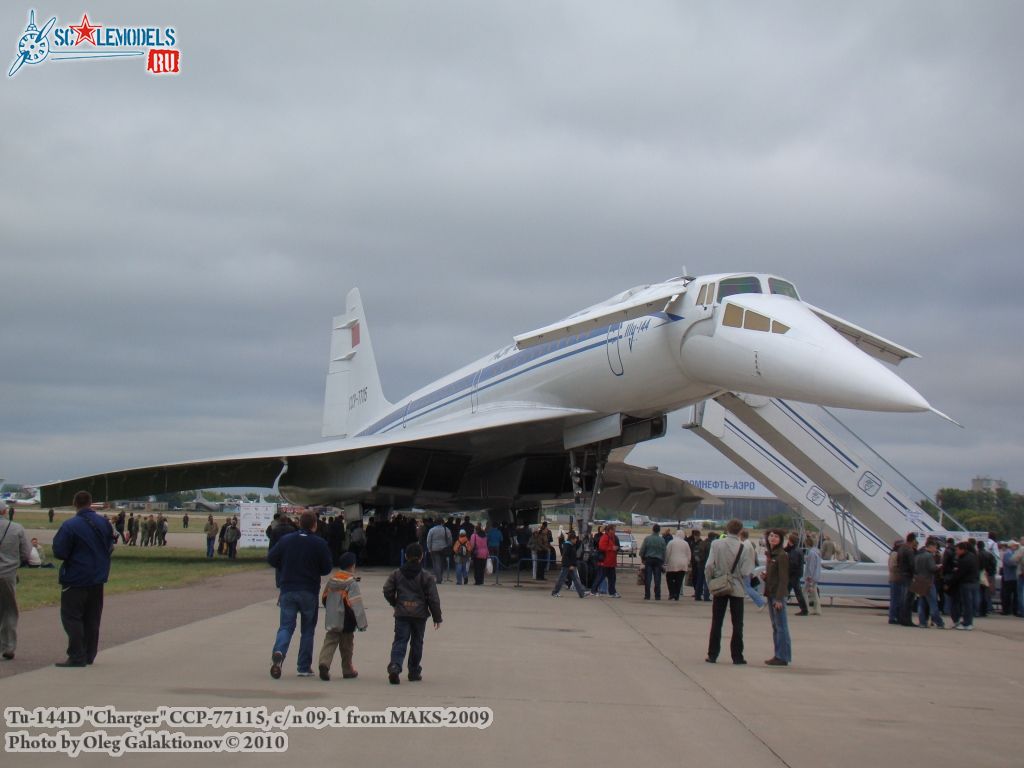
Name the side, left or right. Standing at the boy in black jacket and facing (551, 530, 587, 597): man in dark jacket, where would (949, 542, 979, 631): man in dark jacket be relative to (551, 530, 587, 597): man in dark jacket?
right

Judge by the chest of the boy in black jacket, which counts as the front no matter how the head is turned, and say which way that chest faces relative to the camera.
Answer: away from the camera

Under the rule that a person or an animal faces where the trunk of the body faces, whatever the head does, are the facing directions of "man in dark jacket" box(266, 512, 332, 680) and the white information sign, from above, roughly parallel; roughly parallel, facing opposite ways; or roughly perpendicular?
roughly parallel, facing opposite ways

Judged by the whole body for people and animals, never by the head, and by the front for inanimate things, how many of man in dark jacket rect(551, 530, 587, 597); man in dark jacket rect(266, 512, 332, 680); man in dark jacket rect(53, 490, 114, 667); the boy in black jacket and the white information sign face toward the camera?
1

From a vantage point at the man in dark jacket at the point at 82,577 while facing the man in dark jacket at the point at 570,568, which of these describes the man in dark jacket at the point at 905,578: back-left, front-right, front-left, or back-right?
front-right

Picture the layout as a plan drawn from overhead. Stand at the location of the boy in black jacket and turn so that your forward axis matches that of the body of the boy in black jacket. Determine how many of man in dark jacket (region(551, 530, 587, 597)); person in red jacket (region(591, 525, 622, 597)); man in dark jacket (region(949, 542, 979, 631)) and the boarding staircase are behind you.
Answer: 0

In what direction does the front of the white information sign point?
toward the camera

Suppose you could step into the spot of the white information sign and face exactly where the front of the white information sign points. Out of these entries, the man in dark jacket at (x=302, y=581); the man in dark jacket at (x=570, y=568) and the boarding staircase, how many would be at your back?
0

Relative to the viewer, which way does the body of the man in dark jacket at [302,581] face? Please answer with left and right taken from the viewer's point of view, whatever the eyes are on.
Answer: facing away from the viewer

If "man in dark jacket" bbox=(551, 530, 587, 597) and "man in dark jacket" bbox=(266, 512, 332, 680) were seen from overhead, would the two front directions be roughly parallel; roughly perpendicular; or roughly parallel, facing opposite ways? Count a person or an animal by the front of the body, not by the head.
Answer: roughly perpendicular

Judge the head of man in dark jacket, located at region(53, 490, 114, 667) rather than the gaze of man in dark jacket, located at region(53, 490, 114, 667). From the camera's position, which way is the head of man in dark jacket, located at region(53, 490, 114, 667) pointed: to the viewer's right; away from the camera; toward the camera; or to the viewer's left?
away from the camera
